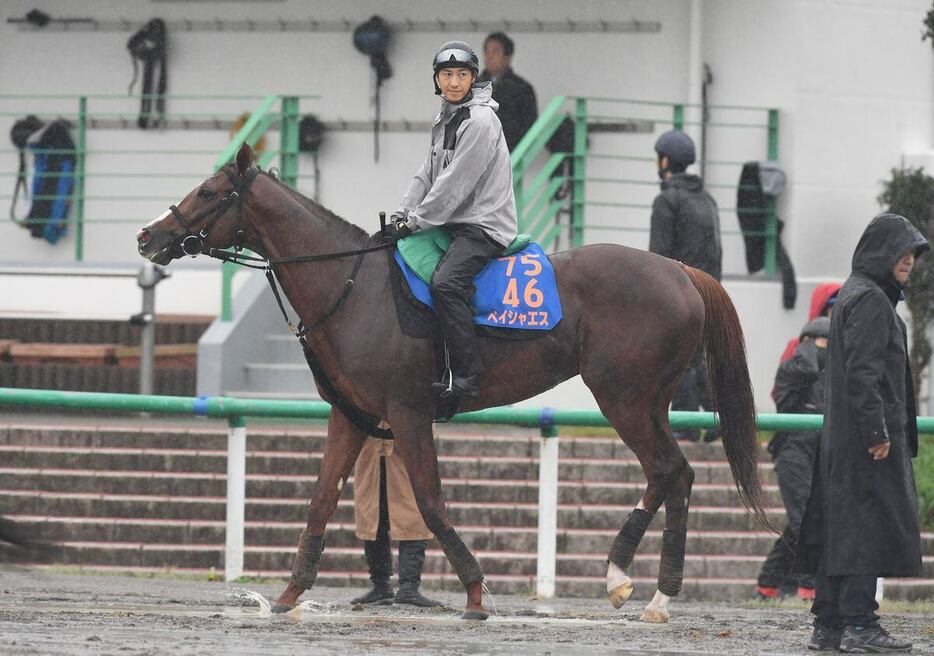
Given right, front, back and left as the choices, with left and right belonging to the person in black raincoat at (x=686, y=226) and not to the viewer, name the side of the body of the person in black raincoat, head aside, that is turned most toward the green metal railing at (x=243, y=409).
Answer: left

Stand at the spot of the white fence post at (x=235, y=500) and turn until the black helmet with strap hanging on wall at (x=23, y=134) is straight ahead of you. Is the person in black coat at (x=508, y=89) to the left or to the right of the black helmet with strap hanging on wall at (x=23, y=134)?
right

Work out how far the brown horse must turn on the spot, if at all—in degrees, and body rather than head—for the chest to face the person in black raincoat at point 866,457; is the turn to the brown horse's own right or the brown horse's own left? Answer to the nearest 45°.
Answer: approximately 135° to the brown horse's own left

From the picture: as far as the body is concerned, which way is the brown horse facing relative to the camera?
to the viewer's left

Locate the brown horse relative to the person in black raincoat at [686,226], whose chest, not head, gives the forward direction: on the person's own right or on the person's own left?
on the person's own left

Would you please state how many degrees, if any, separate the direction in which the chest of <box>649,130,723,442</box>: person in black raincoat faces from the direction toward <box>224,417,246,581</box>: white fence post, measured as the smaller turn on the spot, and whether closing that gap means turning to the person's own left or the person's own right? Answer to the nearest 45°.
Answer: approximately 90° to the person's own left

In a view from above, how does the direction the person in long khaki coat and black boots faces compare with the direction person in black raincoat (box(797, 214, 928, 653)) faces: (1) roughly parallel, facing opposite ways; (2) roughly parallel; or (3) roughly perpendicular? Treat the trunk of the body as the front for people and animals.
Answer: roughly perpendicular
